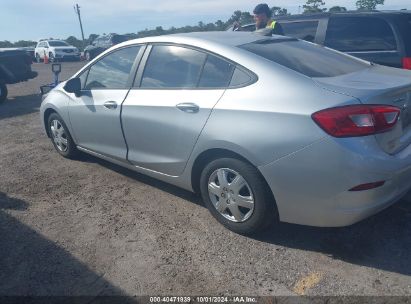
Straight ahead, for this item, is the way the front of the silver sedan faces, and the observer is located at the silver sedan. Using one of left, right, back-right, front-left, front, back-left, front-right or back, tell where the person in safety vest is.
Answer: front-right

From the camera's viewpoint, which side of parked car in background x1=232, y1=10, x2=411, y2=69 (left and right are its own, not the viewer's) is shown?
left

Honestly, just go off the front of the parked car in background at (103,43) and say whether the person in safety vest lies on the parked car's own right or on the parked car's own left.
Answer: on the parked car's own left

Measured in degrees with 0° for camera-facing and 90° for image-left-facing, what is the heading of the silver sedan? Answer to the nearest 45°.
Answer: approximately 135°

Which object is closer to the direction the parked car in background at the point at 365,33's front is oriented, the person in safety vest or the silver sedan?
the person in safety vest
